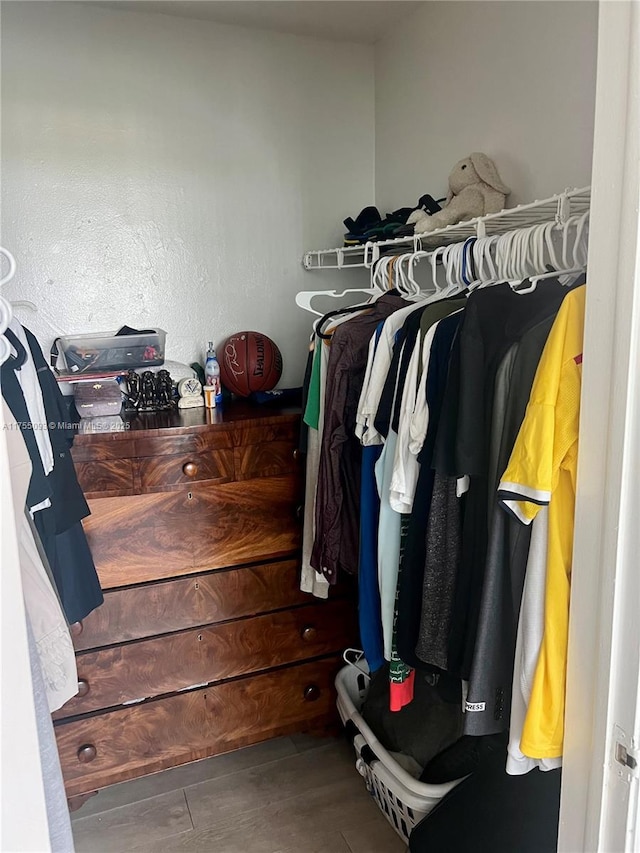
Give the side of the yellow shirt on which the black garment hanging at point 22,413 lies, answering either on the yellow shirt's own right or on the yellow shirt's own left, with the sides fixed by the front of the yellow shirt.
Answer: on the yellow shirt's own right

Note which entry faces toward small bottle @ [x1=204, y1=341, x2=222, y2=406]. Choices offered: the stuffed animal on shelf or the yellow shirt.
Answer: the stuffed animal on shelf

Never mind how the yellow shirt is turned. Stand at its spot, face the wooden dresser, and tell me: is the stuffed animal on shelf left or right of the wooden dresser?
right

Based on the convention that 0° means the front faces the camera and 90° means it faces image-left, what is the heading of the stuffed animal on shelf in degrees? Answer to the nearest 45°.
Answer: approximately 90°

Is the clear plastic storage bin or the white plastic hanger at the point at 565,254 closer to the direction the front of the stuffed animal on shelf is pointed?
the clear plastic storage bin

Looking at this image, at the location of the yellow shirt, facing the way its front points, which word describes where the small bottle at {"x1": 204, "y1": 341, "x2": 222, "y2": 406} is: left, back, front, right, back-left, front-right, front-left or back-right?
back-right
